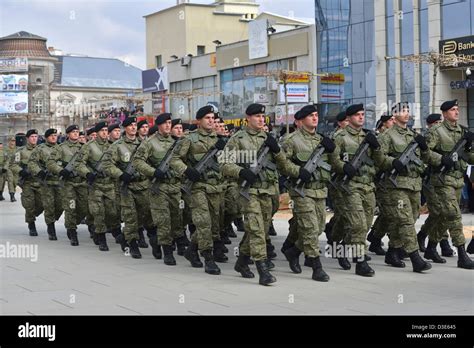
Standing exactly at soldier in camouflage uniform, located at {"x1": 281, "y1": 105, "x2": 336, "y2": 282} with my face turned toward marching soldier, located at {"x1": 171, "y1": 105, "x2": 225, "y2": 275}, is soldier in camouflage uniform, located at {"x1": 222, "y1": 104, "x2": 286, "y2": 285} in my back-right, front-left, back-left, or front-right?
front-left

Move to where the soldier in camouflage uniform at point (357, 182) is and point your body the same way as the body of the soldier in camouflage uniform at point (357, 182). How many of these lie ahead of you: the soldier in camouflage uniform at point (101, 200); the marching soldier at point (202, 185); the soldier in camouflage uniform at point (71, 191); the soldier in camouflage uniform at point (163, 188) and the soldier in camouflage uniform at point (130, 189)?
0

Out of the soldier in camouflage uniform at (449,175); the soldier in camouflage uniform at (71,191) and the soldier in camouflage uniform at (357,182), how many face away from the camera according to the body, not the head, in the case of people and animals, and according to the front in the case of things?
0

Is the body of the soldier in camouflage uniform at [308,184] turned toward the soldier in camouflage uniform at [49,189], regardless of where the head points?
no

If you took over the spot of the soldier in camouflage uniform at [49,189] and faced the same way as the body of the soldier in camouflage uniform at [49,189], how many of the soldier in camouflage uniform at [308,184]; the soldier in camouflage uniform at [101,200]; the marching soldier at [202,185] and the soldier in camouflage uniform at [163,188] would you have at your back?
0

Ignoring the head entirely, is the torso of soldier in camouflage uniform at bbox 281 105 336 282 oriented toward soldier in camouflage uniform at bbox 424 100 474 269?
no

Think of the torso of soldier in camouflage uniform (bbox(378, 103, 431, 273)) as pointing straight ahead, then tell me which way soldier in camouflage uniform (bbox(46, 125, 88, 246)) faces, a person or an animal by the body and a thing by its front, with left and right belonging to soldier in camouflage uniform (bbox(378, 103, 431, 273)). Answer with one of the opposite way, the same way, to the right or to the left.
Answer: the same way

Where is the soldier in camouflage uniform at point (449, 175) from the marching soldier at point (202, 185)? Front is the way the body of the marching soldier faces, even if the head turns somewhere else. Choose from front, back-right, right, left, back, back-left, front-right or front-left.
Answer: front-left

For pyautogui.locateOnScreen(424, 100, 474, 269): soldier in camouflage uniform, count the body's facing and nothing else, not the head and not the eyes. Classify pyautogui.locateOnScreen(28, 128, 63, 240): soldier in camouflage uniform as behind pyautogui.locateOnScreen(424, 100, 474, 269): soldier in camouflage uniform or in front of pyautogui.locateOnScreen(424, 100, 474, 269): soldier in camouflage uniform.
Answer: behind

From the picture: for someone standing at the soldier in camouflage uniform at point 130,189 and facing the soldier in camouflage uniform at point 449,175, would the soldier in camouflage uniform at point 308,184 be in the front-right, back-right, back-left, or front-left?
front-right

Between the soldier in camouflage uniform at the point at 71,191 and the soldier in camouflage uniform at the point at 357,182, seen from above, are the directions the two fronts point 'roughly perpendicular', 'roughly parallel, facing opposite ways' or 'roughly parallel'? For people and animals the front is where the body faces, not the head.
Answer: roughly parallel

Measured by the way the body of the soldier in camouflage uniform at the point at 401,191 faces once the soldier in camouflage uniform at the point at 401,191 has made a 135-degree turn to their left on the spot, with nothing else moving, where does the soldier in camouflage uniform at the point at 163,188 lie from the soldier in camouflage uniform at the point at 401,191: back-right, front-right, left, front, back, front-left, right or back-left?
left

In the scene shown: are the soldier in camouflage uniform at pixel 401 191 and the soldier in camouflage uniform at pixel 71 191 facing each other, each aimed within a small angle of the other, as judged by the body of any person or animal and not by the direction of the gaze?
no

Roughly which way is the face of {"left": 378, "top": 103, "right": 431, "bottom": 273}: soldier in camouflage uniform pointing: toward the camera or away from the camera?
toward the camera

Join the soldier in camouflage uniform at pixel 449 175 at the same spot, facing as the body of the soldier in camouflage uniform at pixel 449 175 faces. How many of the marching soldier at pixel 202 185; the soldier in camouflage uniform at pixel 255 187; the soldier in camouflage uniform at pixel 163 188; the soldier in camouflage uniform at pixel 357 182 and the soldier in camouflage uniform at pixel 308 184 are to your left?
0

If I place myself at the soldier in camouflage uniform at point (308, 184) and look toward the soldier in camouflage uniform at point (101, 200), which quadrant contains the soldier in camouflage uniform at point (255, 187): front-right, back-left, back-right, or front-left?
front-left

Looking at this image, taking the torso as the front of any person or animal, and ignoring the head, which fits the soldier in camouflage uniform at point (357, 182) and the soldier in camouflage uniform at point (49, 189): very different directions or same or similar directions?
same or similar directions
